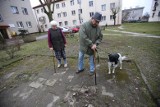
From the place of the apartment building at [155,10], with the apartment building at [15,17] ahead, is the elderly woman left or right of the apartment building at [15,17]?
left

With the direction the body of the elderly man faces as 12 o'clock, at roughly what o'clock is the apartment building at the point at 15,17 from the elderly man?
The apartment building is roughly at 6 o'clock from the elderly man.

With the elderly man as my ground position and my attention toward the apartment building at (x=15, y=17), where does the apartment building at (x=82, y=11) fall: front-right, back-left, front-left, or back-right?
front-right

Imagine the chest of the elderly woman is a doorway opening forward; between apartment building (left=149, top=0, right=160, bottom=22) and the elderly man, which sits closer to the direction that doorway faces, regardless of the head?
the elderly man

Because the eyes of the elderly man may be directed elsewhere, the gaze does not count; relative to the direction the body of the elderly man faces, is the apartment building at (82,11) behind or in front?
behind

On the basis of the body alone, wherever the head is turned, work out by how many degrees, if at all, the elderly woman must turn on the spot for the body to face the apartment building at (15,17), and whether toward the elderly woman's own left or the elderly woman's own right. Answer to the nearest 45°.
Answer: approximately 180°

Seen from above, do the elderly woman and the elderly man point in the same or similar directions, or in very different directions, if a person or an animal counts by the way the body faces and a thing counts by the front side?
same or similar directions

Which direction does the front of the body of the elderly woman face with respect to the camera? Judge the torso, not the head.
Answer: toward the camera
